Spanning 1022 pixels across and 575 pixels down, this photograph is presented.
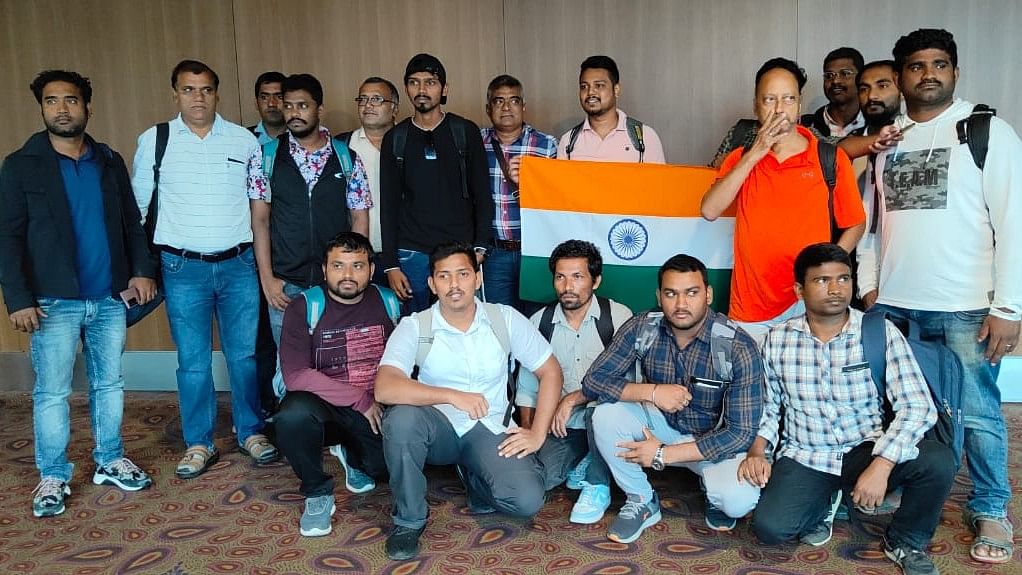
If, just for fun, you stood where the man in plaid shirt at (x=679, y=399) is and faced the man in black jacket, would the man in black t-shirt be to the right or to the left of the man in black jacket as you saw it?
right

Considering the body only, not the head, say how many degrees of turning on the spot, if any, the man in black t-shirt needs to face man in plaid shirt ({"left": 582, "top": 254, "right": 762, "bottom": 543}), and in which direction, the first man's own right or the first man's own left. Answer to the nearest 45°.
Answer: approximately 45° to the first man's own left

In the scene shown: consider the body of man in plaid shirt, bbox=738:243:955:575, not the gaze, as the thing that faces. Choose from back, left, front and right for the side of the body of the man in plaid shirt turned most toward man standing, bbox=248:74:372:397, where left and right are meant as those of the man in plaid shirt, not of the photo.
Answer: right

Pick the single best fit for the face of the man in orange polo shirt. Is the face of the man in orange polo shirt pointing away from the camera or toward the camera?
toward the camera

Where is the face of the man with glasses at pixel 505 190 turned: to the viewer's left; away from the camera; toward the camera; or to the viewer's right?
toward the camera

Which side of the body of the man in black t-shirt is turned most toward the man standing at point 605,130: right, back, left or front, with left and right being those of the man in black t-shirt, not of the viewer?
left

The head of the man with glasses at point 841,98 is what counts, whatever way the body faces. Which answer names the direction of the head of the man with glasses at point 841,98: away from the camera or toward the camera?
toward the camera

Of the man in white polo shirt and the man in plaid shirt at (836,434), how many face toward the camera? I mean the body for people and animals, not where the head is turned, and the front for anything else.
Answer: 2

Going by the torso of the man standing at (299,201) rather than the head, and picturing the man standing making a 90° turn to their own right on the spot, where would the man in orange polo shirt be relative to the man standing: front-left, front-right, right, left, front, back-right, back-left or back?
back-left

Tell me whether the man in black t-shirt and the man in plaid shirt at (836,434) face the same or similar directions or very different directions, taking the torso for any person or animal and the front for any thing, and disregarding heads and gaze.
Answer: same or similar directions

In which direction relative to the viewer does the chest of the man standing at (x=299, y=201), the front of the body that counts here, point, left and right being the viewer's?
facing the viewer

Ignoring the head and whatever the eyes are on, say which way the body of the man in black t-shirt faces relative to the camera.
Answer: toward the camera

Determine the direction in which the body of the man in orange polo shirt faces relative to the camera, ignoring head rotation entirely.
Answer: toward the camera

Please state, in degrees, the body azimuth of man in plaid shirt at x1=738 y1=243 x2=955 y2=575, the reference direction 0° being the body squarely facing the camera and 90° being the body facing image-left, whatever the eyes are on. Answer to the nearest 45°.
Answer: approximately 0°
